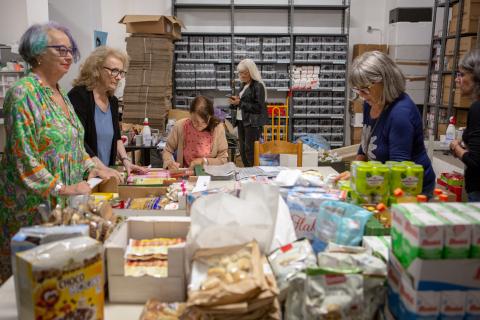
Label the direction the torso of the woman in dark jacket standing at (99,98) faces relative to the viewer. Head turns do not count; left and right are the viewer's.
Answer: facing the viewer and to the right of the viewer

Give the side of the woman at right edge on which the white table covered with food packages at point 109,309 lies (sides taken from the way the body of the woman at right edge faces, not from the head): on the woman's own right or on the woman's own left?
on the woman's own left

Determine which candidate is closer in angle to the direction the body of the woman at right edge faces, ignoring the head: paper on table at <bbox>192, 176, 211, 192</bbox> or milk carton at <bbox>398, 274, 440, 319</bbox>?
the paper on table

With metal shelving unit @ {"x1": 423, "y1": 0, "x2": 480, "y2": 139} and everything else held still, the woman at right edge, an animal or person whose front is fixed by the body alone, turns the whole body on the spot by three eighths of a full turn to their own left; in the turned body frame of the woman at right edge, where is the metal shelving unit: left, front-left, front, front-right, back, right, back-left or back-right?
back-left

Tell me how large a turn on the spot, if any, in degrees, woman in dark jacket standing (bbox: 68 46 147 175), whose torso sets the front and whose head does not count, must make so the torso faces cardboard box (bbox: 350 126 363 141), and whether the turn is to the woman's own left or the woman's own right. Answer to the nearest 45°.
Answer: approximately 90° to the woman's own left

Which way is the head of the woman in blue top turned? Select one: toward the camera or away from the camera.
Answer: toward the camera

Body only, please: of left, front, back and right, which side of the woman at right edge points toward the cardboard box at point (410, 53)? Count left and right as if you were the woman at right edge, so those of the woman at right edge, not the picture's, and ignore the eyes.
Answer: right

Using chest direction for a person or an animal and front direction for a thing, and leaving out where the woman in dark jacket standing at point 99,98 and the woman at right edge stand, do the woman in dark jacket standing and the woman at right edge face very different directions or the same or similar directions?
very different directions

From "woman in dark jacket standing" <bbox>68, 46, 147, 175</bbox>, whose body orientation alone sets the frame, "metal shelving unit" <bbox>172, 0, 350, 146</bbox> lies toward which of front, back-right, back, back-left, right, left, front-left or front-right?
left

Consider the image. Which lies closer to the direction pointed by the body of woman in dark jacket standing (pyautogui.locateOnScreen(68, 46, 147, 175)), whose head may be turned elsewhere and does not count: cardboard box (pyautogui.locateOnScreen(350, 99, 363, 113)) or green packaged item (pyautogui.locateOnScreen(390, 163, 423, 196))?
the green packaged item

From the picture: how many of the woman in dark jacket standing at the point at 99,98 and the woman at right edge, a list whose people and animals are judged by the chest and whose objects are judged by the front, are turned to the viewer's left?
1

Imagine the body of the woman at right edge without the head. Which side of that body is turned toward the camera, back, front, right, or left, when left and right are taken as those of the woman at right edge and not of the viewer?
left

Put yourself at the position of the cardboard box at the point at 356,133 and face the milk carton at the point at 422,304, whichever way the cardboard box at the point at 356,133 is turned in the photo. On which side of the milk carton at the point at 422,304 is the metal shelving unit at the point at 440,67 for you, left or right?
left

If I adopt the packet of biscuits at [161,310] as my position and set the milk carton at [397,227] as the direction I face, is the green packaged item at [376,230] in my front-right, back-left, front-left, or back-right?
front-left
